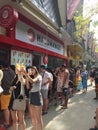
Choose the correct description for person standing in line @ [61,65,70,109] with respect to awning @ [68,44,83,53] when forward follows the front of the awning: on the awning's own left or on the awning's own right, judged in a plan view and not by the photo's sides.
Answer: on the awning's own right

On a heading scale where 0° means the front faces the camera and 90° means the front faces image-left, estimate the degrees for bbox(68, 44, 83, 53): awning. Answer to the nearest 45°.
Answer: approximately 315°

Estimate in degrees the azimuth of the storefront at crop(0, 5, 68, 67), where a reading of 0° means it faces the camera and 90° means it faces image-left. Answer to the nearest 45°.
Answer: approximately 315°

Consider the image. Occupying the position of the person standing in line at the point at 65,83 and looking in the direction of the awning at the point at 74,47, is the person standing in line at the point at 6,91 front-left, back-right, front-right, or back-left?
back-left

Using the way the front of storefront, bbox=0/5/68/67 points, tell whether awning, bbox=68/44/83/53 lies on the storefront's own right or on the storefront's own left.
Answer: on the storefront's own left
